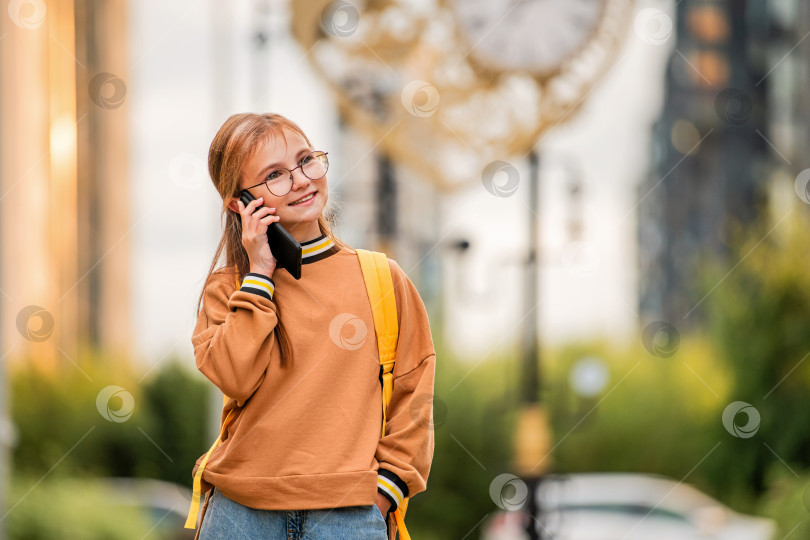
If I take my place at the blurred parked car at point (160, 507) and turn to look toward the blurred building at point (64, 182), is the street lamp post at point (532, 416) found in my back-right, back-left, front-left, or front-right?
back-right

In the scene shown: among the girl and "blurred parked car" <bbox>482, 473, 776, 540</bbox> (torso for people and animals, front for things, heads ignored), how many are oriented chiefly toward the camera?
1

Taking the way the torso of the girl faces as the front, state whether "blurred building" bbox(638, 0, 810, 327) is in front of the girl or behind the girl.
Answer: behind

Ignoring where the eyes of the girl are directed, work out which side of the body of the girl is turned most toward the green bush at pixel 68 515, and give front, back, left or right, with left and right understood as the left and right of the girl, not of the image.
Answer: back

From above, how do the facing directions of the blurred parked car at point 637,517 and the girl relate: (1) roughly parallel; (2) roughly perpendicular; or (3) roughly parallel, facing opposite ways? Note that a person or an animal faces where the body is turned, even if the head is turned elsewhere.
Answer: roughly perpendicular

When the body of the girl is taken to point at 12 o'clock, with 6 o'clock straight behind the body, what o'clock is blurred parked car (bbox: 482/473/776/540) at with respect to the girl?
The blurred parked car is roughly at 7 o'clock from the girl.

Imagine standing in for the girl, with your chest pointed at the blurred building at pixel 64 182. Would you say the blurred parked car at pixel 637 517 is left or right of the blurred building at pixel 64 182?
right

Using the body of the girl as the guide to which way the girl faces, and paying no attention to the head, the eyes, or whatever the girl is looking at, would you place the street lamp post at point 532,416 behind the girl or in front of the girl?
behind
